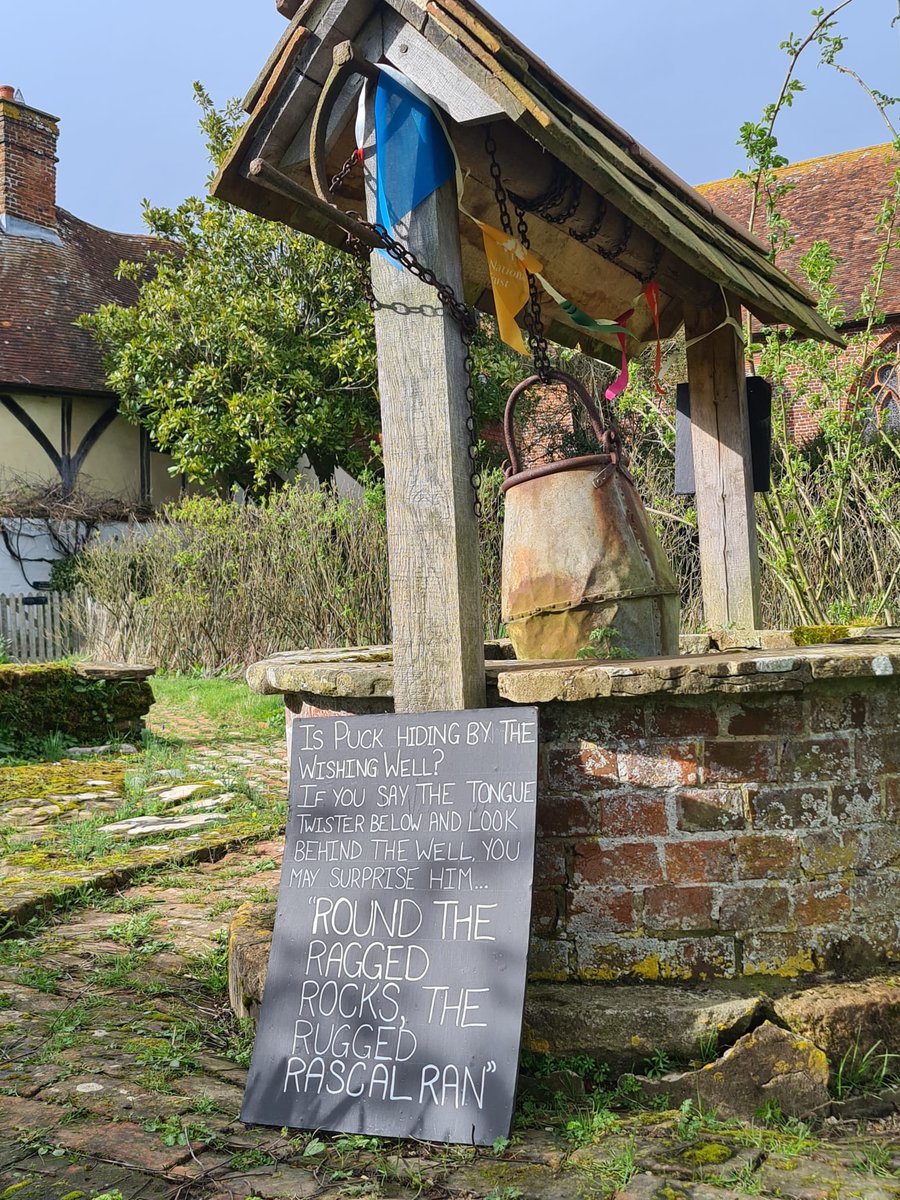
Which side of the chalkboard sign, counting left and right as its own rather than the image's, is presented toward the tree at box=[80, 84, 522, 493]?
back

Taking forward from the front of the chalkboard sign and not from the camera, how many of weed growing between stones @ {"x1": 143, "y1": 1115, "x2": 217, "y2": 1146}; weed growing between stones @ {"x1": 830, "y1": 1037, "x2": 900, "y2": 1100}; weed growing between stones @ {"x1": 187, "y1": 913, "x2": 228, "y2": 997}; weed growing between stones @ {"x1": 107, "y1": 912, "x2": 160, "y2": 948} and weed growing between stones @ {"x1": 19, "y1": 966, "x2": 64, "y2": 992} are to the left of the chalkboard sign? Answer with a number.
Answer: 1

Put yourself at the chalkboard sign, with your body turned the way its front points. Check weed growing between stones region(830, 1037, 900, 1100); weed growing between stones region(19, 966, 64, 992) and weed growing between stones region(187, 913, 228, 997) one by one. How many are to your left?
1

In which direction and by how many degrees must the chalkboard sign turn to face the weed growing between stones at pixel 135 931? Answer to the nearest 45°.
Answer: approximately 135° to its right

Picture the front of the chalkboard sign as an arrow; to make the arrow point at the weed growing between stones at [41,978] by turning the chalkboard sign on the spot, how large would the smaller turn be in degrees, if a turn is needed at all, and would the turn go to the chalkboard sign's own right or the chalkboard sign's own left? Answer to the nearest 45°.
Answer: approximately 135° to the chalkboard sign's own right

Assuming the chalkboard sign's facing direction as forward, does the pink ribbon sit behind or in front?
behind

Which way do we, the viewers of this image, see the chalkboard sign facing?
facing the viewer

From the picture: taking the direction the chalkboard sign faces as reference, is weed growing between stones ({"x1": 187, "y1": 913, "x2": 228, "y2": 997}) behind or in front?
behind

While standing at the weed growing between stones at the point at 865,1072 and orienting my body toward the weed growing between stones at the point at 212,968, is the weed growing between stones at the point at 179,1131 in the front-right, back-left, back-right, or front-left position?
front-left

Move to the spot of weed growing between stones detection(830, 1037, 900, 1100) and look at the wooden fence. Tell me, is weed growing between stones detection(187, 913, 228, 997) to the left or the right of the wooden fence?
left

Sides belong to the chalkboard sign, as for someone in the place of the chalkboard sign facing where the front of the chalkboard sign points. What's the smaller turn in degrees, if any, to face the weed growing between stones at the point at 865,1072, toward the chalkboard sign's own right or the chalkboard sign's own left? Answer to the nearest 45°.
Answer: approximately 90° to the chalkboard sign's own left

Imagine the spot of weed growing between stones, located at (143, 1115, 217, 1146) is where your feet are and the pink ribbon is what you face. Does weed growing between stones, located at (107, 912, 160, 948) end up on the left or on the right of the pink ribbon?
left

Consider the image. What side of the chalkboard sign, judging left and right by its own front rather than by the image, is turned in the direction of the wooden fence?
back

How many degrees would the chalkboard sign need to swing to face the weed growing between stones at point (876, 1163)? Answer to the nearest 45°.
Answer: approximately 45° to its left
